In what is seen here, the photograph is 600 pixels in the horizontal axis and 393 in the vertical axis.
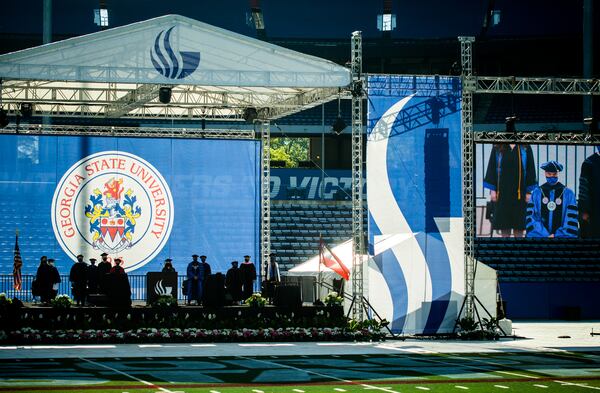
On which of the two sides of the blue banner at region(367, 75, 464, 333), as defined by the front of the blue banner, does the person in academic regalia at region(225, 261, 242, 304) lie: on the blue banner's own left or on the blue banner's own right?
on the blue banner's own right

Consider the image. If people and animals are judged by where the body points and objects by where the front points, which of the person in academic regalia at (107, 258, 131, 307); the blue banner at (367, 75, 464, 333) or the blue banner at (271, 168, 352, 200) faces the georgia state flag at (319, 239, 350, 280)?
the blue banner at (271, 168, 352, 200)

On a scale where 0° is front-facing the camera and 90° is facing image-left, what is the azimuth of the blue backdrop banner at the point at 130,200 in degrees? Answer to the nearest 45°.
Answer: approximately 0°

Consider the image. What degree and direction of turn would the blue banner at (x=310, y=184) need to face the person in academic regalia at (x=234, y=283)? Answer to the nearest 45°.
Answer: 0° — it already faces them
